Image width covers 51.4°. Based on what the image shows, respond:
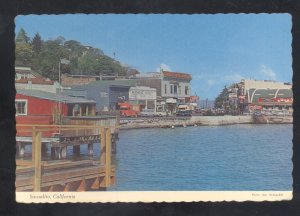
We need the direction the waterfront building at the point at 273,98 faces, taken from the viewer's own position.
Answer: facing the viewer

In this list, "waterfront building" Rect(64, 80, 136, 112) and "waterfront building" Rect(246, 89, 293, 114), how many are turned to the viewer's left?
0

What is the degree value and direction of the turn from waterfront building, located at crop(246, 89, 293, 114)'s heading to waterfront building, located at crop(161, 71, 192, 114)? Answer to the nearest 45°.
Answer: approximately 90° to its right

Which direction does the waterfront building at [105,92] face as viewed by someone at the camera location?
facing the viewer and to the right of the viewer

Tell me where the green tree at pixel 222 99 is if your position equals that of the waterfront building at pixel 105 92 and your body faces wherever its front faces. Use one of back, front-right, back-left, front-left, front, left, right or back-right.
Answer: front-left
